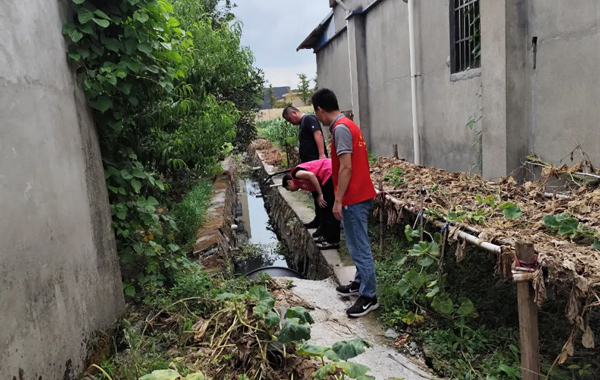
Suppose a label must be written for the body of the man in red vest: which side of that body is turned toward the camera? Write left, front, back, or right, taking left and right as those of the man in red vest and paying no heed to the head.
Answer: left

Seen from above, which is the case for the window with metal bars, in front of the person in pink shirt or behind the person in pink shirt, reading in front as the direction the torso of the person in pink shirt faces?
behind

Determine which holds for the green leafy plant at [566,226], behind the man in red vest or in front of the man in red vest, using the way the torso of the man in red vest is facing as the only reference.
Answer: behind

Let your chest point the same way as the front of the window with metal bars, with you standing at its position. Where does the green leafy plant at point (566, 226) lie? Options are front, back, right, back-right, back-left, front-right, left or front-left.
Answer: front-left

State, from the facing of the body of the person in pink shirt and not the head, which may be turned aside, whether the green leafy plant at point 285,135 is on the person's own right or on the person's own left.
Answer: on the person's own right

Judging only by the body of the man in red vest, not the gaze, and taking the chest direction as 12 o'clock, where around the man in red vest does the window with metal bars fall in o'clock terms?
The window with metal bars is roughly at 4 o'clock from the man in red vest.

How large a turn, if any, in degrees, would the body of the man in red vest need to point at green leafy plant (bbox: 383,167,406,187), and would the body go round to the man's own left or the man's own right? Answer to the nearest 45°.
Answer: approximately 90° to the man's own right

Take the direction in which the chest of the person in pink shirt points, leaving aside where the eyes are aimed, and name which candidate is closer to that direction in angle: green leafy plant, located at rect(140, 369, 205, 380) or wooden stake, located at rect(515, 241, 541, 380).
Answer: the green leafy plant

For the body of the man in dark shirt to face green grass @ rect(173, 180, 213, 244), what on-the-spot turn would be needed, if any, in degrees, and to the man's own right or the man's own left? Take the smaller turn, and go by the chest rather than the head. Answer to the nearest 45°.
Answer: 0° — they already face it

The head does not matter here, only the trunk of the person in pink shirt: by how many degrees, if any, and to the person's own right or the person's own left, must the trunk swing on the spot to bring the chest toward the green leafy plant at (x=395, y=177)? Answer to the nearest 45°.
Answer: approximately 135° to the person's own right

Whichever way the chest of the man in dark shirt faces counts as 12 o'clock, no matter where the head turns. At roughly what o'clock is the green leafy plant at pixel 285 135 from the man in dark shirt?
The green leafy plant is roughly at 3 o'clock from the man in dark shirt.

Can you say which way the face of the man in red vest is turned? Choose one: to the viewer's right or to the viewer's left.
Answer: to the viewer's left

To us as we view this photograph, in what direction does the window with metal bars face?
facing the viewer and to the left of the viewer

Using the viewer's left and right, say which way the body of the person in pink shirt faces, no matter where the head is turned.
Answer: facing to the left of the viewer

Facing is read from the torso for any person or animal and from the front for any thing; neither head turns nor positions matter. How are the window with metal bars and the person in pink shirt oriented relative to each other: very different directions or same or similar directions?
same or similar directions
